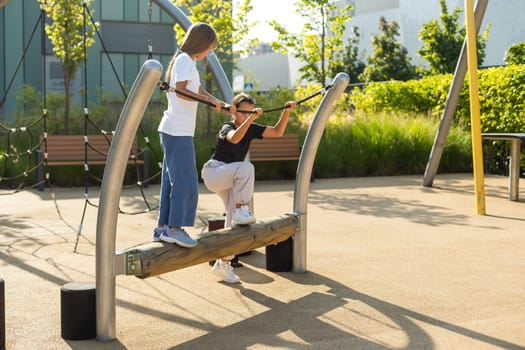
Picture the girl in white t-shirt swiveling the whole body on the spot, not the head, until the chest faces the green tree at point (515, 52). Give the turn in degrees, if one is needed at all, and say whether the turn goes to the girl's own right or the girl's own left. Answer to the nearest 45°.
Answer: approximately 45° to the girl's own left

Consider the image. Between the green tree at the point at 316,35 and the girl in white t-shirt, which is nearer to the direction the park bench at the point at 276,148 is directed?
the girl in white t-shirt

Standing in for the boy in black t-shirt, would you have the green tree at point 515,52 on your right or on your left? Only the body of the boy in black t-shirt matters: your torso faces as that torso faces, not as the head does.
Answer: on your left

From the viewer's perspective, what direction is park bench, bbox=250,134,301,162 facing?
toward the camera

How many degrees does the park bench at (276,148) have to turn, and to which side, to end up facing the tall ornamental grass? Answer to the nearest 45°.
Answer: approximately 135° to its left

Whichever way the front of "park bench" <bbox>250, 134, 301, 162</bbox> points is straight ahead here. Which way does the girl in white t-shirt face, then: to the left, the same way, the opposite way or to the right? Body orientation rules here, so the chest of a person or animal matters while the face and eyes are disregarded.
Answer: to the left

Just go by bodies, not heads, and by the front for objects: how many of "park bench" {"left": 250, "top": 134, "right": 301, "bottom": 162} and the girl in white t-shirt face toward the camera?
1

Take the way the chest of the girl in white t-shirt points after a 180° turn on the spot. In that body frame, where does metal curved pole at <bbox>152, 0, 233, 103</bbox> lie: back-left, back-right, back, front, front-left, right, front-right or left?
right

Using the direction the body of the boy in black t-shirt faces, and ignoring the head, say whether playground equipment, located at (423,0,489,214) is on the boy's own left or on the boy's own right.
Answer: on the boy's own left

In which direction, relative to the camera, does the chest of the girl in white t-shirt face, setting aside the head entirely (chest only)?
to the viewer's right

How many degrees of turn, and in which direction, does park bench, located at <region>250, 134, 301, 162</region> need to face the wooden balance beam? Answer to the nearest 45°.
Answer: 0° — it already faces it
